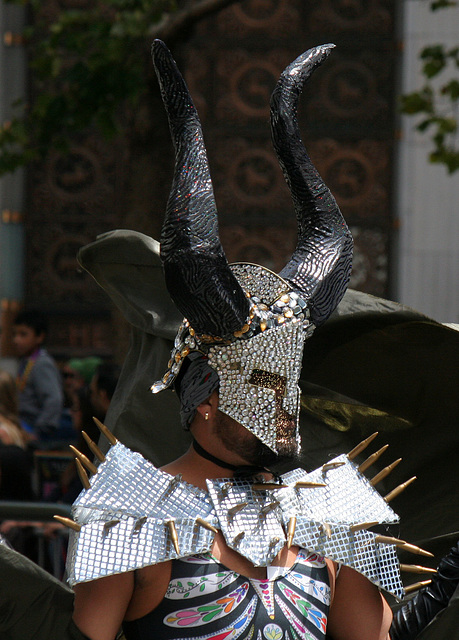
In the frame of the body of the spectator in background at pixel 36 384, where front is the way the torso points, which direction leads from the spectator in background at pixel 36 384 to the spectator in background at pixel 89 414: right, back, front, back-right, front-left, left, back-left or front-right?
front-left

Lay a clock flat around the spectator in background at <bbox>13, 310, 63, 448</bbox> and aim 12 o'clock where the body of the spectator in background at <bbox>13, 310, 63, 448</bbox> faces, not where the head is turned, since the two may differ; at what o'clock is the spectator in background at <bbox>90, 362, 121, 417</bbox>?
the spectator in background at <bbox>90, 362, 121, 417</bbox> is roughly at 10 o'clock from the spectator in background at <bbox>13, 310, 63, 448</bbox>.

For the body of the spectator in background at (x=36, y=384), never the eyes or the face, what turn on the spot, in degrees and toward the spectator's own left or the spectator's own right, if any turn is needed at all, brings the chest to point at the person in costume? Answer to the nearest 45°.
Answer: approximately 45° to the spectator's own left

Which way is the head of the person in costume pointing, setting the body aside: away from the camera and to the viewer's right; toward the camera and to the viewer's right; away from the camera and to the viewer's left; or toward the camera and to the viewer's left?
toward the camera and to the viewer's right
